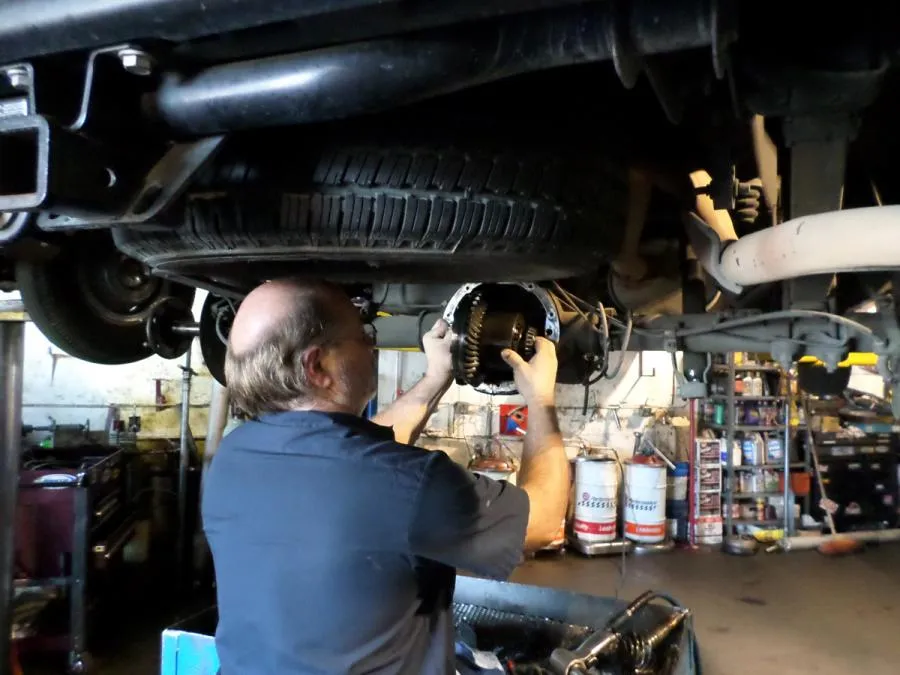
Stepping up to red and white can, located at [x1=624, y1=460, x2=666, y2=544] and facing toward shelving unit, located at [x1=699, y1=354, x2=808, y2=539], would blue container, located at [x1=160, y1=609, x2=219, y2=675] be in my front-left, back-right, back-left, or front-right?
back-right

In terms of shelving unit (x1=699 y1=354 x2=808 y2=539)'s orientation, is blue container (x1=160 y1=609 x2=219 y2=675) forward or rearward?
forward

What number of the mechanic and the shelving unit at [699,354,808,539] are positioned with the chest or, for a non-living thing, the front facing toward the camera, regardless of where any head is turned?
1

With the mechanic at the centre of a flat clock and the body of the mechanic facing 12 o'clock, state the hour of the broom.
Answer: The broom is roughly at 12 o'clock from the mechanic.

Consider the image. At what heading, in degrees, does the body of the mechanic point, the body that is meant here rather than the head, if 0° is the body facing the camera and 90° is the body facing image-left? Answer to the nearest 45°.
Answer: approximately 225°

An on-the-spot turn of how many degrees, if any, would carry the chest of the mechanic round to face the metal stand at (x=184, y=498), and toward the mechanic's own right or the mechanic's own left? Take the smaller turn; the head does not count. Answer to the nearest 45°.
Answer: approximately 45° to the mechanic's own left

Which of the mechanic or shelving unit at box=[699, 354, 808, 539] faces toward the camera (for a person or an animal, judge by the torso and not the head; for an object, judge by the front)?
the shelving unit

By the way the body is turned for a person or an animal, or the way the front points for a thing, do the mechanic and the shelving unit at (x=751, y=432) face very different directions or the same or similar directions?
very different directions

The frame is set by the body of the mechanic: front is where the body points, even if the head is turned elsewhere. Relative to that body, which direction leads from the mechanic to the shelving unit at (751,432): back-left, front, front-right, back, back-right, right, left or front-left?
front

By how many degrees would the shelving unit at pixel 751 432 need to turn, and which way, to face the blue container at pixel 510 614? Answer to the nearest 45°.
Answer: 0° — it already faces it

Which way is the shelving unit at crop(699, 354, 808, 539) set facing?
toward the camera

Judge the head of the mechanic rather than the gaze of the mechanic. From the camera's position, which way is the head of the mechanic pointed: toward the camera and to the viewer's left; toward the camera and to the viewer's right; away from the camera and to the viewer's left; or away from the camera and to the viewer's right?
away from the camera and to the viewer's right

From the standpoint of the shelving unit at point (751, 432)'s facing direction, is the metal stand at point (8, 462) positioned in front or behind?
in front
